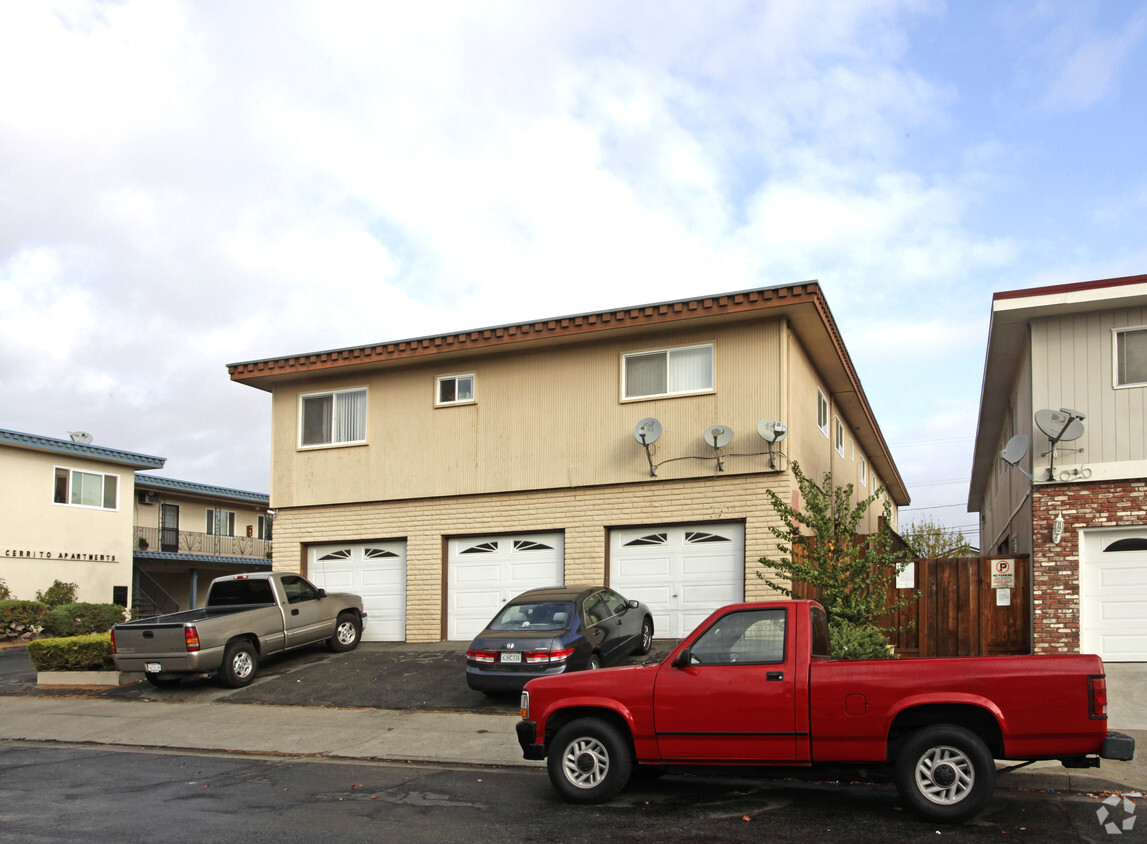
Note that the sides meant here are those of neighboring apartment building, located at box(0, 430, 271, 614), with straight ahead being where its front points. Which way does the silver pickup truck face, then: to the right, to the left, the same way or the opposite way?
to the left

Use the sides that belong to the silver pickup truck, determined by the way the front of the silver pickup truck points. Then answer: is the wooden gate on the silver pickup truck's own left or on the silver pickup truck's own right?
on the silver pickup truck's own right

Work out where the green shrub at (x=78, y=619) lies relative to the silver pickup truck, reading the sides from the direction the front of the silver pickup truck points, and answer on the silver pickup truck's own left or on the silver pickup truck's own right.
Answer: on the silver pickup truck's own left

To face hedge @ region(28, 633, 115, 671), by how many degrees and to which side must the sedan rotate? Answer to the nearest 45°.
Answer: approximately 90° to its left

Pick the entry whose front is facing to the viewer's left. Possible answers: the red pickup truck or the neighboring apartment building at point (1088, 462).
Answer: the red pickup truck

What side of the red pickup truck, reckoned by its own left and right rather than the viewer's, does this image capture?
left

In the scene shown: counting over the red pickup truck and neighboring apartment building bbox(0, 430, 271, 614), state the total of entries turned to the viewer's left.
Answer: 1
